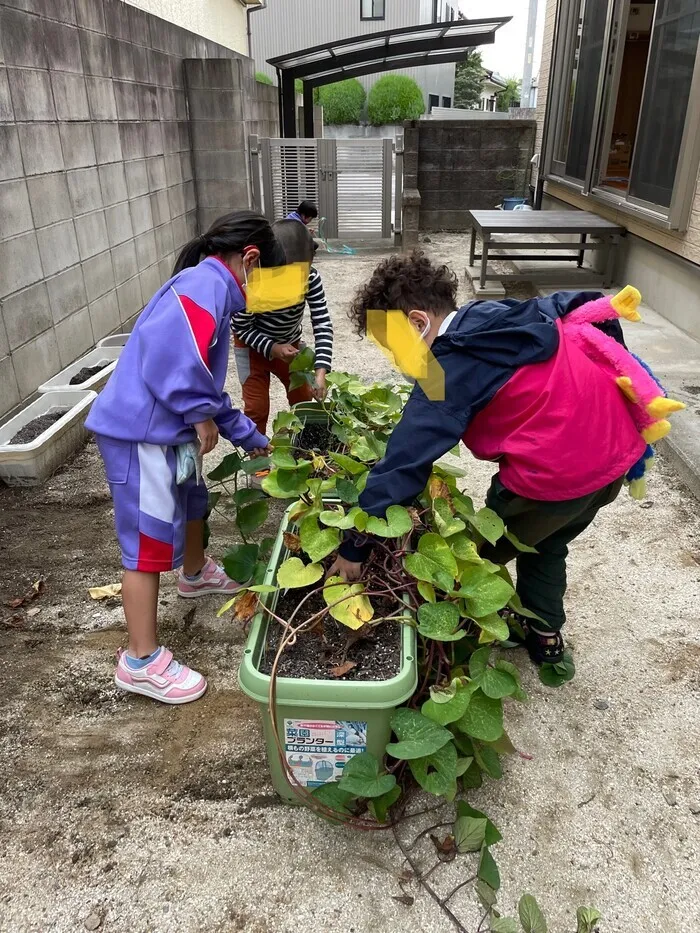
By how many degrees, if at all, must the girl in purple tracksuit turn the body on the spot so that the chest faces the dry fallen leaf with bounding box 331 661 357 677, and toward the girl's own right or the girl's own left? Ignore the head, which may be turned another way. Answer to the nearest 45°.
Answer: approximately 45° to the girl's own right

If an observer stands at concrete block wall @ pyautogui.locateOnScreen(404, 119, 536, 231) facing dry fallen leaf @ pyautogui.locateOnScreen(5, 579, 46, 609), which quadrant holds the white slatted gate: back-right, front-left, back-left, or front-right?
front-right

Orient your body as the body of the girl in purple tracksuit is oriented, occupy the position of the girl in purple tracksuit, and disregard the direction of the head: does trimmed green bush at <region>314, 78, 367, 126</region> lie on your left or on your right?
on your left

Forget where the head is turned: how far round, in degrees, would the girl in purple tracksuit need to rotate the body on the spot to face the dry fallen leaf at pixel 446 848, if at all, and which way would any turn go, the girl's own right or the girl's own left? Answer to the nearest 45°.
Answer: approximately 45° to the girl's own right

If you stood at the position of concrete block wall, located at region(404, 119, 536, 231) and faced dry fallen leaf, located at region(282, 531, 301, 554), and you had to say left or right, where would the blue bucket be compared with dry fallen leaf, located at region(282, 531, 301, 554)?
left

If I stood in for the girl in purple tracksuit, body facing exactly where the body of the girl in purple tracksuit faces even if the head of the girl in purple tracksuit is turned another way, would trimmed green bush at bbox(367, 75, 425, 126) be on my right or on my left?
on my left

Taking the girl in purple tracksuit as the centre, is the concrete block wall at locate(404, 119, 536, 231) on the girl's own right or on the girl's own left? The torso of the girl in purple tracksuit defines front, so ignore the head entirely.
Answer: on the girl's own left

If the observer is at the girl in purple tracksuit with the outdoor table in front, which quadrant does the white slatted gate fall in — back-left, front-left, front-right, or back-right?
front-left

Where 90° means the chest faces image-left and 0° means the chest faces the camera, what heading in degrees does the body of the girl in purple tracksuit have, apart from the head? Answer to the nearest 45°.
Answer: approximately 270°

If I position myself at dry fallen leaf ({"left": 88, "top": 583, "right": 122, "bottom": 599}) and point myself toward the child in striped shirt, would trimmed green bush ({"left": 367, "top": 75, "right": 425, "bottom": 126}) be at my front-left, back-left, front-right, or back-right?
front-left

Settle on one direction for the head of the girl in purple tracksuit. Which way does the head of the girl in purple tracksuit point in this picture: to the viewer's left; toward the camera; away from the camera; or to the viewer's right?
to the viewer's right
